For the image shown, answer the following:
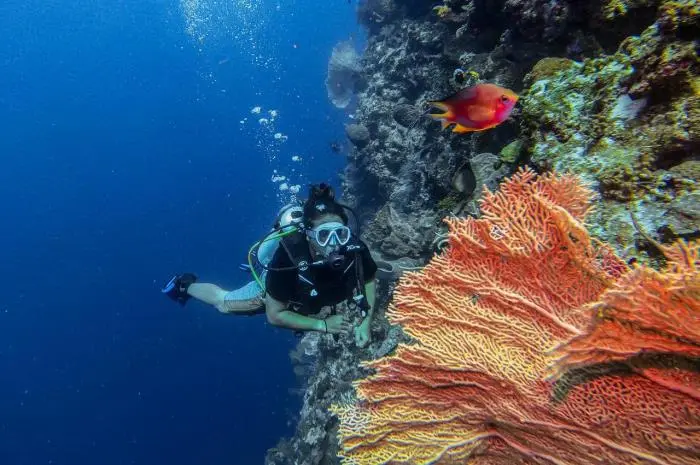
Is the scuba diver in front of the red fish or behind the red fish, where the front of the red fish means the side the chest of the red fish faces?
behind

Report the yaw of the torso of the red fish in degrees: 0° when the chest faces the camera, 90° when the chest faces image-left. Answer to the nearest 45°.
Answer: approximately 270°
